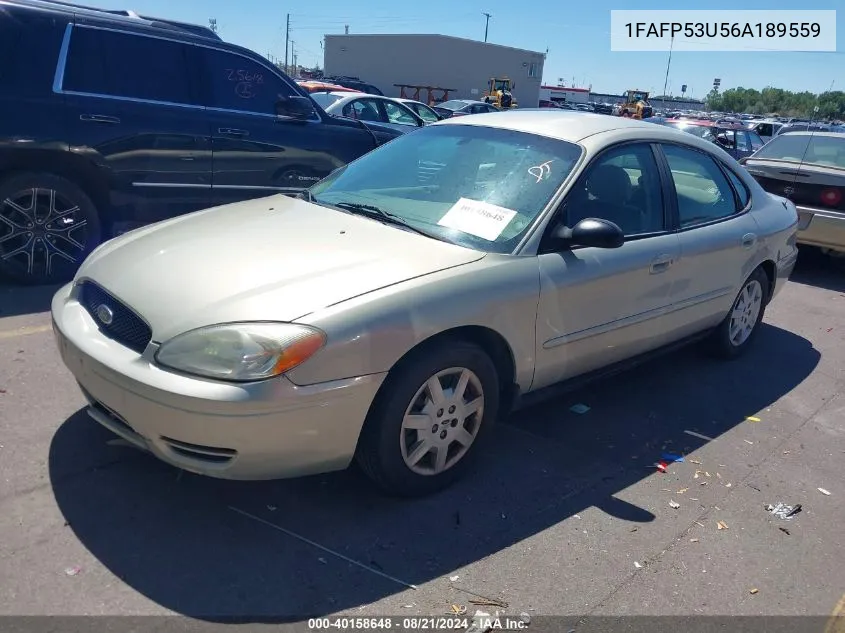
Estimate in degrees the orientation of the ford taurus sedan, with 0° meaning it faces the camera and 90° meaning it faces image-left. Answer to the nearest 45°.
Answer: approximately 45°

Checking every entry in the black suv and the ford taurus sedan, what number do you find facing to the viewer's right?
1

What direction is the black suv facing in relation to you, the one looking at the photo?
facing to the right of the viewer

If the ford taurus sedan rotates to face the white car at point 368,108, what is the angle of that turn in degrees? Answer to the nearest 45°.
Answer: approximately 135° to its right

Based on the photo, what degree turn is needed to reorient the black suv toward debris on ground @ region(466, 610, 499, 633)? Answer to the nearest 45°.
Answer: approximately 90° to its right

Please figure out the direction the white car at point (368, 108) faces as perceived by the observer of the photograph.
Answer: facing away from the viewer and to the right of the viewer

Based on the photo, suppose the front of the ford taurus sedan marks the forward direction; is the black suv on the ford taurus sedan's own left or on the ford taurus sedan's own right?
on the ford taurus sedan's own right

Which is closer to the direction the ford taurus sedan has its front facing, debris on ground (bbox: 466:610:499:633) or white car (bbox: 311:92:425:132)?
the debris on ground

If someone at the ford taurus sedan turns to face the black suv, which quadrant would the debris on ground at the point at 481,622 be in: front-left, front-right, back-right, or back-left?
back-left

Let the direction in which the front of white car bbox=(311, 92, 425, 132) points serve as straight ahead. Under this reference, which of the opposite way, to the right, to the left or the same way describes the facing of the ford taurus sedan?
the opposite way

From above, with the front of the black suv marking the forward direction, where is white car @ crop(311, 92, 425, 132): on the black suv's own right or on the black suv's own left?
on the black suv's own left

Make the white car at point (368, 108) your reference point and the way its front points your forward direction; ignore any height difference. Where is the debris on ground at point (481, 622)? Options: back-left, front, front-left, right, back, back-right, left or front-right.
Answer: back-right
